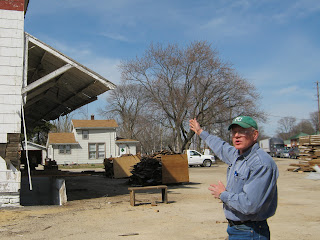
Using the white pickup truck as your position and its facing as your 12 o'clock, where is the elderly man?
The elderly man is roughly at 3 o'clock from the white pickup truck.

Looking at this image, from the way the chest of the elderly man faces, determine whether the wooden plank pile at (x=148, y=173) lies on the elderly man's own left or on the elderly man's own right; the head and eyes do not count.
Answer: on the elderly man's own right

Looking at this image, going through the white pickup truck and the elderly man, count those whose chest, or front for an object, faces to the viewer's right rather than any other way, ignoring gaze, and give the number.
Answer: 1

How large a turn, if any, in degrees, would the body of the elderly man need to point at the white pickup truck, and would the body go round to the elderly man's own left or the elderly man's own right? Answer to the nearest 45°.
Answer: approximately 135° to the elderly man's own right

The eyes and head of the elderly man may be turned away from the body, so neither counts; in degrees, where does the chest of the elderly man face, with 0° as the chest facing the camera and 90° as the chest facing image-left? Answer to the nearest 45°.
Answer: approximately 45°

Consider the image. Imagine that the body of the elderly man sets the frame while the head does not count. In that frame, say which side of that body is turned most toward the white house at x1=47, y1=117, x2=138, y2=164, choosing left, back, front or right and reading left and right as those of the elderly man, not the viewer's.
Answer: right

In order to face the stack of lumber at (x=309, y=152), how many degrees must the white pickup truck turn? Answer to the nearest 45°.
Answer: approximately 45° to its right

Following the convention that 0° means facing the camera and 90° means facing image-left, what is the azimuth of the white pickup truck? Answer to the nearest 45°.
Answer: approximately 270°

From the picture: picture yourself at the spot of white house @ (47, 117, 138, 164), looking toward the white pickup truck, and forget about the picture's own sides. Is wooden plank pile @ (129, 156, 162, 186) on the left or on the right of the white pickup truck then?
right

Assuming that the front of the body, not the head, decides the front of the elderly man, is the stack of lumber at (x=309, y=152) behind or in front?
behind
